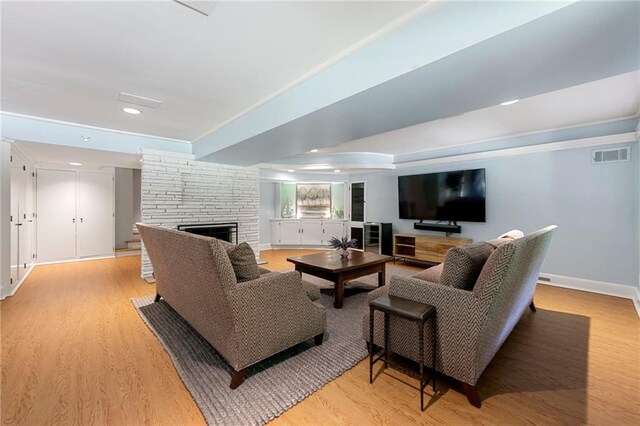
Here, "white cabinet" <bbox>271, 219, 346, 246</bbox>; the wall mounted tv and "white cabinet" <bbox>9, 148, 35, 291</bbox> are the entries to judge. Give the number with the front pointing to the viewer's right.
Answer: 1

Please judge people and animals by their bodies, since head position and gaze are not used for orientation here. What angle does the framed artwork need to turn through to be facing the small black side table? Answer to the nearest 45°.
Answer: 0° — it already faces it

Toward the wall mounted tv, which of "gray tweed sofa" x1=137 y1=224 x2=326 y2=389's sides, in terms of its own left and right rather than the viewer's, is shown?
front

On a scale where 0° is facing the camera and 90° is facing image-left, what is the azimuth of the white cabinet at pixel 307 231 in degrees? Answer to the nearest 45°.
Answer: approximately 0°

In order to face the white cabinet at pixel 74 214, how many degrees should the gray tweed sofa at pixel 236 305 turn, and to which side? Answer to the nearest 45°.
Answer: approximately 90° to its left

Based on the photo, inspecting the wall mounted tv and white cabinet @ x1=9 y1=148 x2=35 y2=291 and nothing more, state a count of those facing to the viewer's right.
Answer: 1

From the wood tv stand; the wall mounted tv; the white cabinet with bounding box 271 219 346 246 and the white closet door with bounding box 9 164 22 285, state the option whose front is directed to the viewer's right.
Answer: the white closet door

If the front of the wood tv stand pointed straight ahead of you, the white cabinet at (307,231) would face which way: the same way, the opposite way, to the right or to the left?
to the left

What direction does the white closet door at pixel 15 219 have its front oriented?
to the viewer's right

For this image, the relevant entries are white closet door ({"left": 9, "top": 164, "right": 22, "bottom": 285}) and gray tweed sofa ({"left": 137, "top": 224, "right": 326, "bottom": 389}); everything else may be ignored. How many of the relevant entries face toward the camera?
0

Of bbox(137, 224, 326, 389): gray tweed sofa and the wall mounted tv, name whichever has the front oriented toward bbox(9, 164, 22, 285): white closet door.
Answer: the wall mounted tv

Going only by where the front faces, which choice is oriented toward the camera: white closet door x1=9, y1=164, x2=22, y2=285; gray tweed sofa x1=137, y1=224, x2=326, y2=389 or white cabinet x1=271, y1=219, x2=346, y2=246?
the white cabinet
